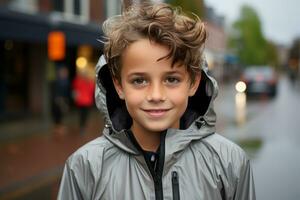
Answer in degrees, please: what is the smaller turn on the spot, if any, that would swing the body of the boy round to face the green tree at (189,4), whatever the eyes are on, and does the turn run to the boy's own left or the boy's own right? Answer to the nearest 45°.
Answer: approximately 180°

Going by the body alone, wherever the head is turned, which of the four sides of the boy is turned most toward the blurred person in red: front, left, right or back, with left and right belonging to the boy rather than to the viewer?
back

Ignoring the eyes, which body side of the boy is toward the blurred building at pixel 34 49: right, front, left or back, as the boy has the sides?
back

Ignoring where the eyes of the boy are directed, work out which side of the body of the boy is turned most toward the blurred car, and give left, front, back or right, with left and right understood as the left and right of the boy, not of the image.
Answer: back

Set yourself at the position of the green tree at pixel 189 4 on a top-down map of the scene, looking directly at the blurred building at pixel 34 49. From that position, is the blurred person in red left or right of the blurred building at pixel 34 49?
left

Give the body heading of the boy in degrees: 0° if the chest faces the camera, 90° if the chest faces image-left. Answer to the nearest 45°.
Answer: approximately 0°
